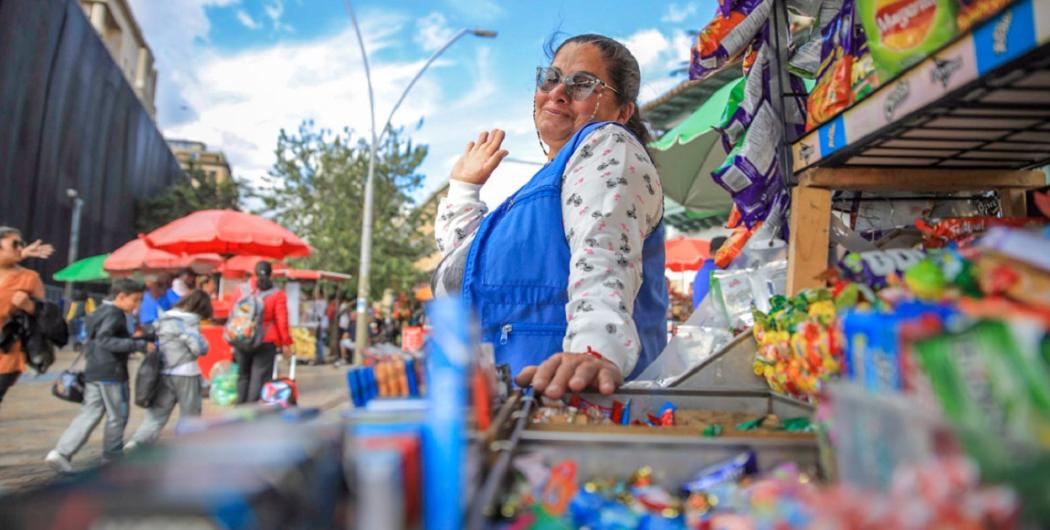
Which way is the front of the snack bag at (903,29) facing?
toward the camera

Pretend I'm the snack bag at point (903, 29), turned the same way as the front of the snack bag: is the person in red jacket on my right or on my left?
on my right

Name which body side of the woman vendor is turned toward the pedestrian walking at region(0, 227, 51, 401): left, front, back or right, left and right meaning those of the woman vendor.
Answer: right

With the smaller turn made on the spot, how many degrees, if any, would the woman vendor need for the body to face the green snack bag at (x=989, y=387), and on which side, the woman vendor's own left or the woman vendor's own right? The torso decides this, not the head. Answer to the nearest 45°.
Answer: approximately 45° to the woman vendor's own left

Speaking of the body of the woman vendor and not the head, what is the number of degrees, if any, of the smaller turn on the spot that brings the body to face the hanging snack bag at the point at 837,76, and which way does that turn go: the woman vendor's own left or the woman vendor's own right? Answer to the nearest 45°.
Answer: approximately 90° to the woman vendor's own left

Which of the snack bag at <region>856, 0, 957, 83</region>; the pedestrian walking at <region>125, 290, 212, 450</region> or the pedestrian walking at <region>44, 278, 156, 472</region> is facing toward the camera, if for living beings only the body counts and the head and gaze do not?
the snack bag

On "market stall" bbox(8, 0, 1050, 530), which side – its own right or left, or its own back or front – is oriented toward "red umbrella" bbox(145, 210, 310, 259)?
back

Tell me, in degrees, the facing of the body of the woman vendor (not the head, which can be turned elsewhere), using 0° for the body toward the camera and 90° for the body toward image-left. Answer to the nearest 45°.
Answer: approximately 45°
